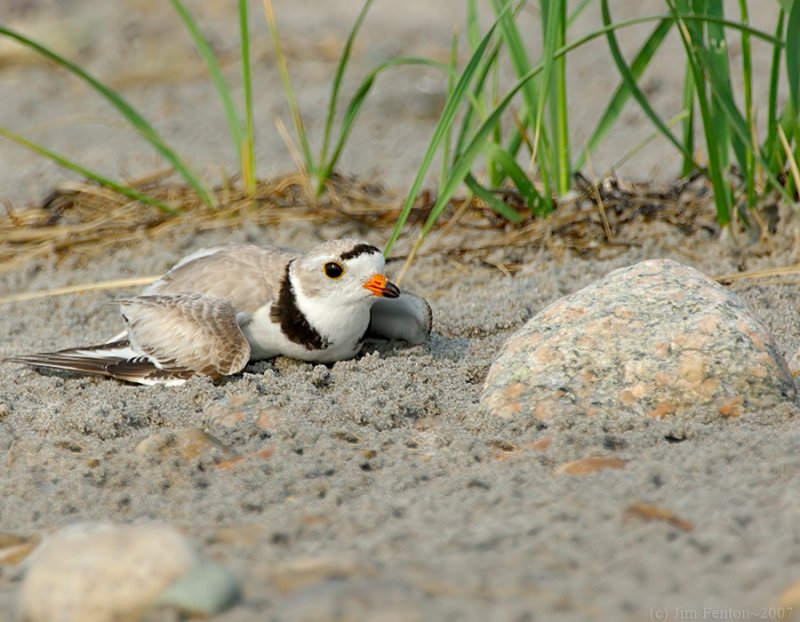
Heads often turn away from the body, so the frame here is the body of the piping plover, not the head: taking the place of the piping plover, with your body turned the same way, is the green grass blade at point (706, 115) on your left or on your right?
on your left

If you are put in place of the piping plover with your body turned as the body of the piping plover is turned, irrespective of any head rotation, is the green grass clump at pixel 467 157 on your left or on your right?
on your left

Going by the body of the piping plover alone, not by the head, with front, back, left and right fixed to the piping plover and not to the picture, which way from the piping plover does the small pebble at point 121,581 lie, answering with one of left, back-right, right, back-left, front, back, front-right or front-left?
front-right

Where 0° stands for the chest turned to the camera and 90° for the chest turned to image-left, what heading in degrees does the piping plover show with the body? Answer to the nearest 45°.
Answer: approximately 315°

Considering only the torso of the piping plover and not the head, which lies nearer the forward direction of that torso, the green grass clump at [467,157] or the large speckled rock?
the large speckled rock

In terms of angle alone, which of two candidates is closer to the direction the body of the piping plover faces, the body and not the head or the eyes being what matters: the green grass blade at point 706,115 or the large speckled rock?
the large speckled rock

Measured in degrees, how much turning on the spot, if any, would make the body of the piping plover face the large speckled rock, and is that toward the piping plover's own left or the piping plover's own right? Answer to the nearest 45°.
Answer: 0° — it already faces it

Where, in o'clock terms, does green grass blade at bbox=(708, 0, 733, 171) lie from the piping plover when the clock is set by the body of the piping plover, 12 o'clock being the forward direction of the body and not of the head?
The green grass blade is roughly at 10 o'clock from the piping plover.
